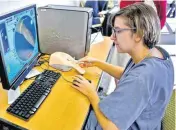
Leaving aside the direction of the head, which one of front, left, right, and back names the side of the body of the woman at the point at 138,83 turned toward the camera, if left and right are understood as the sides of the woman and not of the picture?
left

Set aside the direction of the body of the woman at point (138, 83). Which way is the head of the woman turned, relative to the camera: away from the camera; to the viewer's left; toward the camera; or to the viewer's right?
to the viewer's left

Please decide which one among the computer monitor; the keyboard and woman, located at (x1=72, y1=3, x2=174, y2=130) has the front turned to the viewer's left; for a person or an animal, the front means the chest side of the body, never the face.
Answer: the woman

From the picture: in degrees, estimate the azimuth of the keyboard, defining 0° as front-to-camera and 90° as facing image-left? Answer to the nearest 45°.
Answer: approximately 315°

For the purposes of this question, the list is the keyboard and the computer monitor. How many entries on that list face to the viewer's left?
0

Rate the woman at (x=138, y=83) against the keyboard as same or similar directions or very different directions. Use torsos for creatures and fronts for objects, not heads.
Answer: very different directions

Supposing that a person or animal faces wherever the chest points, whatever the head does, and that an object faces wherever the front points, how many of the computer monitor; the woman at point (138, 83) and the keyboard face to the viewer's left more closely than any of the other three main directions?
1
